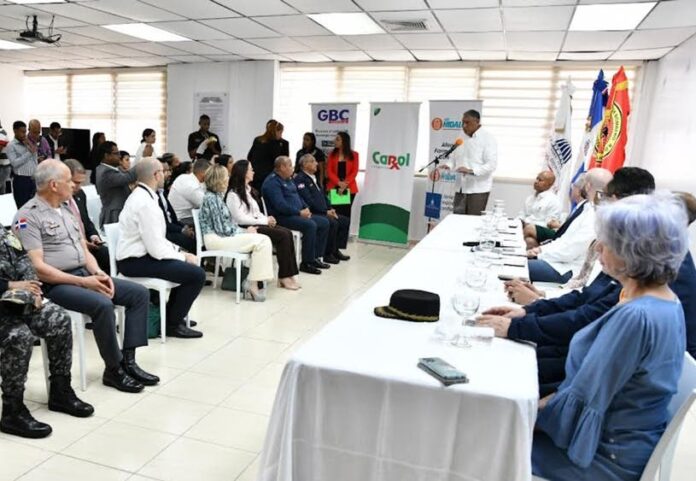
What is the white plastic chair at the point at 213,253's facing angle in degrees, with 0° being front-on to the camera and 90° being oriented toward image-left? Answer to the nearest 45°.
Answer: approximately 270°

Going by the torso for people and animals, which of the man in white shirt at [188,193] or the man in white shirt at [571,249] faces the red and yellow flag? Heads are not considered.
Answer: the man in white shirt at [188,193]

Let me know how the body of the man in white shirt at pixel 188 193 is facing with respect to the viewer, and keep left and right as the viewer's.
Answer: facing to the right of the viewer

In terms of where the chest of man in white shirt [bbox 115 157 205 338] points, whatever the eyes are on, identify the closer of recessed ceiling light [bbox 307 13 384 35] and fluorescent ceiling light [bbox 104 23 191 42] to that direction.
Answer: the recessed ceiling light

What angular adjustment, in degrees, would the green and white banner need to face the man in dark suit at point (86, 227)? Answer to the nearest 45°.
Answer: approximately 45° to its right

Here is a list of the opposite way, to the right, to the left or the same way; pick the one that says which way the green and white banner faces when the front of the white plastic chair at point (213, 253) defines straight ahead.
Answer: to the right

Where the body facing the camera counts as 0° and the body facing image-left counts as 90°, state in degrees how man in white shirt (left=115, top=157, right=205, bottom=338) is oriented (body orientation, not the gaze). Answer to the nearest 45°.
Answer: approximately 270°

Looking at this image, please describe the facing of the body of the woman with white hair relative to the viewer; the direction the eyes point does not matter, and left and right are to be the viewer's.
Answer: facing away from the viewer and to the left of the viewer

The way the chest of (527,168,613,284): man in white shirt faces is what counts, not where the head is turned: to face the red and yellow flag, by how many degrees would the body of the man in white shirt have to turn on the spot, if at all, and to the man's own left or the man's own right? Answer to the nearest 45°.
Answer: approximately 90° to the man's own right

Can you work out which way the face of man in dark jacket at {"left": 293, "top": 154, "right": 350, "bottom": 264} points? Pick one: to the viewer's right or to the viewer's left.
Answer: to the viewer's right

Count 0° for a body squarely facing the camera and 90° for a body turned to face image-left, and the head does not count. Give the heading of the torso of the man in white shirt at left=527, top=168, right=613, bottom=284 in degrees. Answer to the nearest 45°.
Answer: approximately 90°

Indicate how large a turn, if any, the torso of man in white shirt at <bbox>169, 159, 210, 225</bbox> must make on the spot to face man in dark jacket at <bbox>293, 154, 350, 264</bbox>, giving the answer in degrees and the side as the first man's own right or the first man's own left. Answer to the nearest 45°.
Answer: approximately 45° to the first man's own left
